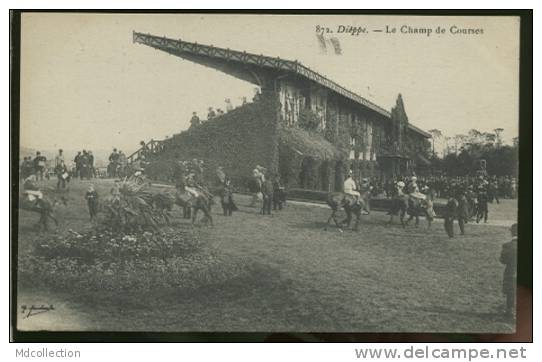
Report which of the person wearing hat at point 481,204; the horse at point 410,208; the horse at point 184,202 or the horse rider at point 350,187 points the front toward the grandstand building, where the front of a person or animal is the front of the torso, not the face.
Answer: the horse at point 184,202
